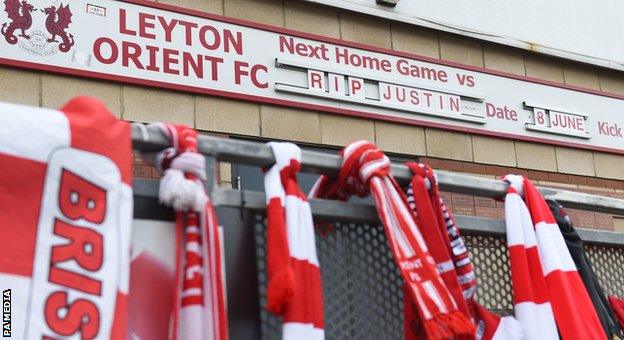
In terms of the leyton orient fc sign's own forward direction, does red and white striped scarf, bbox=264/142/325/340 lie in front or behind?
in front

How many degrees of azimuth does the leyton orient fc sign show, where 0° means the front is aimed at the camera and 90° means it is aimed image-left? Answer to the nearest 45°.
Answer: approximately 315°

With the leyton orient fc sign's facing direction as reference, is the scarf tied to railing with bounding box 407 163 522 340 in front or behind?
in front

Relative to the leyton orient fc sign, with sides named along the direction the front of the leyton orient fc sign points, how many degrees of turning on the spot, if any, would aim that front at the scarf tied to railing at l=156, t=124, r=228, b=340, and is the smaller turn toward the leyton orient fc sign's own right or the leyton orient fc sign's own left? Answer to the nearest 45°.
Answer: approximately 45° to the leyton orient fc sign's own right

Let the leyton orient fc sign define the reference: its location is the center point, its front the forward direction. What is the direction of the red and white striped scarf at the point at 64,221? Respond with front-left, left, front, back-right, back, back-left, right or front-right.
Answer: front-right
